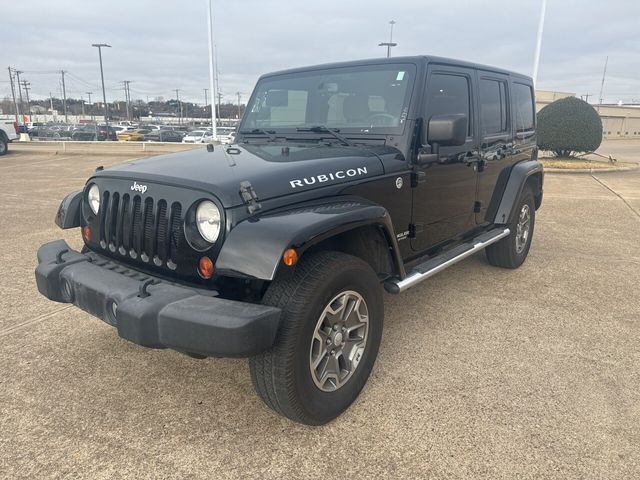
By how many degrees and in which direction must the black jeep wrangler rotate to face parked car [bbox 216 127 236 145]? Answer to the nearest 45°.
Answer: approximately 135° to its right

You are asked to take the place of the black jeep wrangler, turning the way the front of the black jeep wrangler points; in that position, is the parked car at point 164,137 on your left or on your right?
on your right

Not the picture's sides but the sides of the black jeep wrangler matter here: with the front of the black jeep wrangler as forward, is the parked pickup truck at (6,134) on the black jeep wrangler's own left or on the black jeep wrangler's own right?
on the black jeep wrangler's own right

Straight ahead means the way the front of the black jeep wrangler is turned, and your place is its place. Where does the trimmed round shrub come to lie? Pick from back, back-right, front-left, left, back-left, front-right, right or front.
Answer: back

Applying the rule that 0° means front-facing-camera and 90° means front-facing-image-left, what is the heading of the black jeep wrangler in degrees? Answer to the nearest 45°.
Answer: approximately 45°

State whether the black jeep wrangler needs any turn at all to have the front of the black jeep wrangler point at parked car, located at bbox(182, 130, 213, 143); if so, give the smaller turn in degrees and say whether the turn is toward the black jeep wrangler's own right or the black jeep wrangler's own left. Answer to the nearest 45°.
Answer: approximately 135° to the black jeep wrangler's own right
